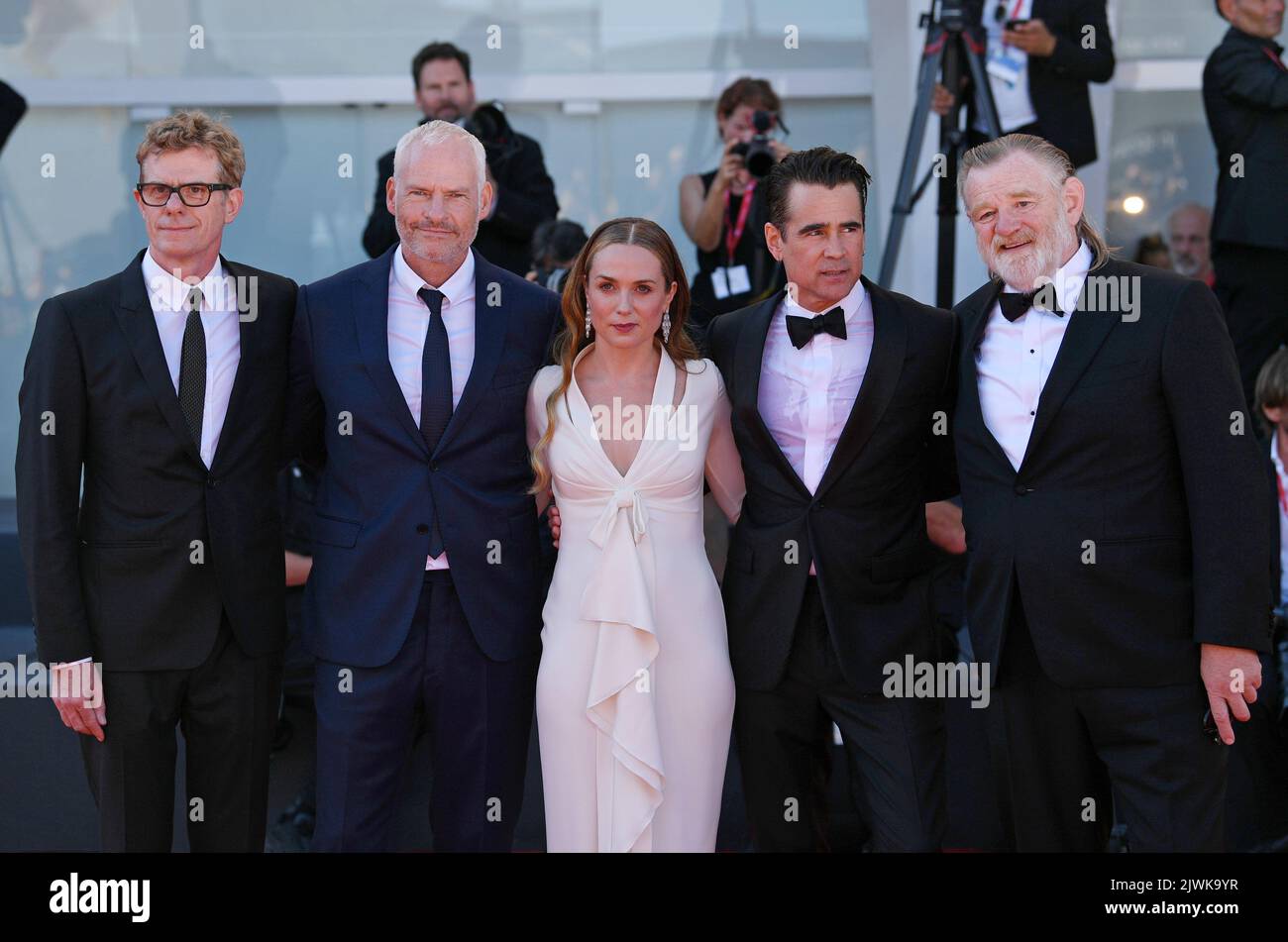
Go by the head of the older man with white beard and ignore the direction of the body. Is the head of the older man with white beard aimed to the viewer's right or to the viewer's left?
to the viewer's left

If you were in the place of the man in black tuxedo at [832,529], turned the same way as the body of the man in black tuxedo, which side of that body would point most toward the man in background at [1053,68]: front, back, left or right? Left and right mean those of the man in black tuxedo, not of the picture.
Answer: back

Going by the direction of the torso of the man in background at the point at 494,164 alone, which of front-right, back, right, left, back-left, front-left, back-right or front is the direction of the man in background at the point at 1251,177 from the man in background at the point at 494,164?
left

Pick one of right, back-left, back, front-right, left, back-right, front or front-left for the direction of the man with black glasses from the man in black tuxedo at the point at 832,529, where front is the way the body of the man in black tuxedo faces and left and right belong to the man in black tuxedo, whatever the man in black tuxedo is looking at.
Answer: right

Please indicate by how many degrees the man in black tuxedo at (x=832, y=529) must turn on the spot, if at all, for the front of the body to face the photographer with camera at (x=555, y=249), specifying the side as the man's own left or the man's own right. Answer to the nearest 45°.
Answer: approximately 135° to the man's own right

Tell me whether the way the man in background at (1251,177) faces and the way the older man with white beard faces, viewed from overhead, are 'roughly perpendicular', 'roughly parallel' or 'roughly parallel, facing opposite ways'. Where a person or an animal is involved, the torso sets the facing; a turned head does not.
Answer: roughly perpendicular

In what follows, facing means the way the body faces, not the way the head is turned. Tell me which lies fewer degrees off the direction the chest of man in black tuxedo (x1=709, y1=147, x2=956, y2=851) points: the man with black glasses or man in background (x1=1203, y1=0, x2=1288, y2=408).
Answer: the man with black glasses

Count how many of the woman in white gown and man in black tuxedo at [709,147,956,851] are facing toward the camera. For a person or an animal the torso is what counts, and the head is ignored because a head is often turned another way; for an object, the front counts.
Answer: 2

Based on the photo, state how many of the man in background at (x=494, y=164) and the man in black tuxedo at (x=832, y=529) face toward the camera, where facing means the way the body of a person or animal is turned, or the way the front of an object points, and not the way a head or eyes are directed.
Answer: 2
